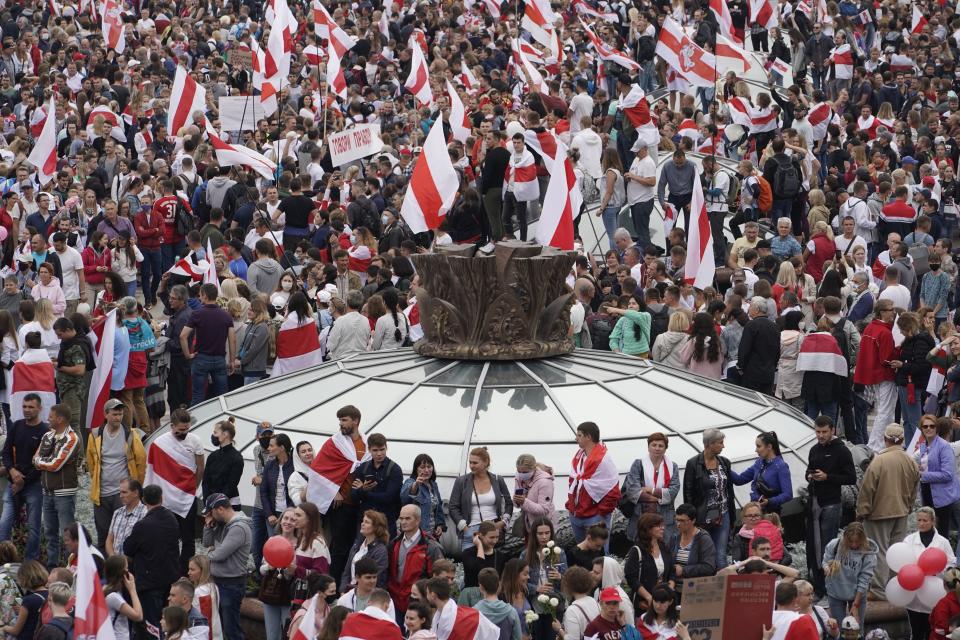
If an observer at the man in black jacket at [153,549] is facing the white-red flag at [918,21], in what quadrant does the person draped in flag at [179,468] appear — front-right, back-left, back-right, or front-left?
front-left

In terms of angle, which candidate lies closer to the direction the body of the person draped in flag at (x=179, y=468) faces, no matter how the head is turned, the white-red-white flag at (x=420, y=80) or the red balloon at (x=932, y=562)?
the red balloon

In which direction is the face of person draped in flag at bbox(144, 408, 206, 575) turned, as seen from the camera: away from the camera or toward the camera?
toward the camera

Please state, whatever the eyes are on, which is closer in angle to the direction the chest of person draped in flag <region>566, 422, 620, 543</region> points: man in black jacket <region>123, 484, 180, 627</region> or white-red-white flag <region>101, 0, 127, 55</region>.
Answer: the man in black jacket

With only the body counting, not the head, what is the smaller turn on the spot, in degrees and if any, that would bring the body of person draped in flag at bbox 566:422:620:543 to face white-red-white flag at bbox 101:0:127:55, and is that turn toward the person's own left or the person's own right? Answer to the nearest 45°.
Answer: approximately 90° to the person's own right

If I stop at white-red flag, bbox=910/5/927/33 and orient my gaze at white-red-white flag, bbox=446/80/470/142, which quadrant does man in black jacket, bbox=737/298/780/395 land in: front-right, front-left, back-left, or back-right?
front-left

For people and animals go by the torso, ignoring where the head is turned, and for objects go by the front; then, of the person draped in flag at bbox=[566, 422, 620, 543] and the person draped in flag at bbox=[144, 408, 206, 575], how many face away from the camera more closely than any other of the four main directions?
0

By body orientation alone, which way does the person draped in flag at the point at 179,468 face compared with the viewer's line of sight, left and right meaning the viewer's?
facing the viewer

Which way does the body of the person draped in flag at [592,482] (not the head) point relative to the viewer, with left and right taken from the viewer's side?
facing the viewer and to the left of the viewer

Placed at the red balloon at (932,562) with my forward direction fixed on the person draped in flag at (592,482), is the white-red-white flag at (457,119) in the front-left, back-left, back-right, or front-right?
front-right

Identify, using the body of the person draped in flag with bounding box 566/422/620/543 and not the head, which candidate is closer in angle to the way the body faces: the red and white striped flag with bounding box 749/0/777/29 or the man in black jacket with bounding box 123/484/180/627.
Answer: the man in black jacket

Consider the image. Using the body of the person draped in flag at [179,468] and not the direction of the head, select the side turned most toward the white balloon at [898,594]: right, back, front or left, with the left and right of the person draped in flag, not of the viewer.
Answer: left

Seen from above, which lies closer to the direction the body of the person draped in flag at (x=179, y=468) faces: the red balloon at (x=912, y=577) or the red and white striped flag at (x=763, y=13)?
the red balloon

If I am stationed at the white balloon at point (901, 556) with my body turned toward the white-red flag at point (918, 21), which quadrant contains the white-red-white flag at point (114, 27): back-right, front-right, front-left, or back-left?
front-left

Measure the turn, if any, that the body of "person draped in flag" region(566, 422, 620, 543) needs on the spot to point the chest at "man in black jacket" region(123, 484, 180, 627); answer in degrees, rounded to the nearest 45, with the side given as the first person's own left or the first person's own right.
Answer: approximately 45° to the first person's own right
